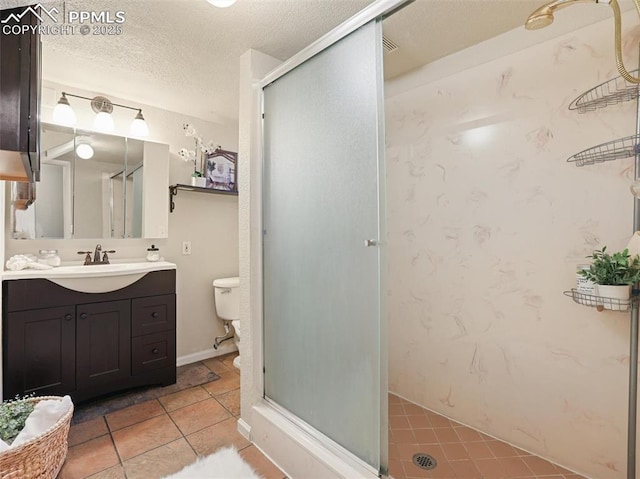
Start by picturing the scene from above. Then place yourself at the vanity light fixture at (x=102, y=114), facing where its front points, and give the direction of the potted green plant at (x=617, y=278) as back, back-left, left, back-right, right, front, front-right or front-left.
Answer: front-left

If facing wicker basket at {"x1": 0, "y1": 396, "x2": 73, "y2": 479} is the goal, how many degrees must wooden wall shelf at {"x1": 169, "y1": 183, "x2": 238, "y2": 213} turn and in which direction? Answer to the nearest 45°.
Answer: approximately 45° to its right

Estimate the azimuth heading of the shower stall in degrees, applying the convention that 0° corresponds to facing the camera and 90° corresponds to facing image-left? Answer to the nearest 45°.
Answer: approximately 45°

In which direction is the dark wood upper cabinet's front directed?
to the viewer's right

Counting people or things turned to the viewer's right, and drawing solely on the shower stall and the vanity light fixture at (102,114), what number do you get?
0

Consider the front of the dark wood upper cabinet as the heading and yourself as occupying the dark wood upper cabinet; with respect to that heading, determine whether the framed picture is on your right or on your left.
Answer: on your left

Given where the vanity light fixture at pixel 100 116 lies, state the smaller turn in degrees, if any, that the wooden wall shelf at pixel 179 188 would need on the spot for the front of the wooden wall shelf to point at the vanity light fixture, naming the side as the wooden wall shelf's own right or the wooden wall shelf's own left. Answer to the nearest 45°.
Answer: approximately 135° to the wooden wall shelf's own right

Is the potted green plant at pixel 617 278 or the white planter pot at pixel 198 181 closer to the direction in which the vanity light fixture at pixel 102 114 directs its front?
the potted green plant

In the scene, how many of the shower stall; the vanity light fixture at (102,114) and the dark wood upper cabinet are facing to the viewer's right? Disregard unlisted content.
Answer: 1

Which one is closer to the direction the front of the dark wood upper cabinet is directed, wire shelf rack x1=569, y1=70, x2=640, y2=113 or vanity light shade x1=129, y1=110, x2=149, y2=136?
the wire shelf rack
